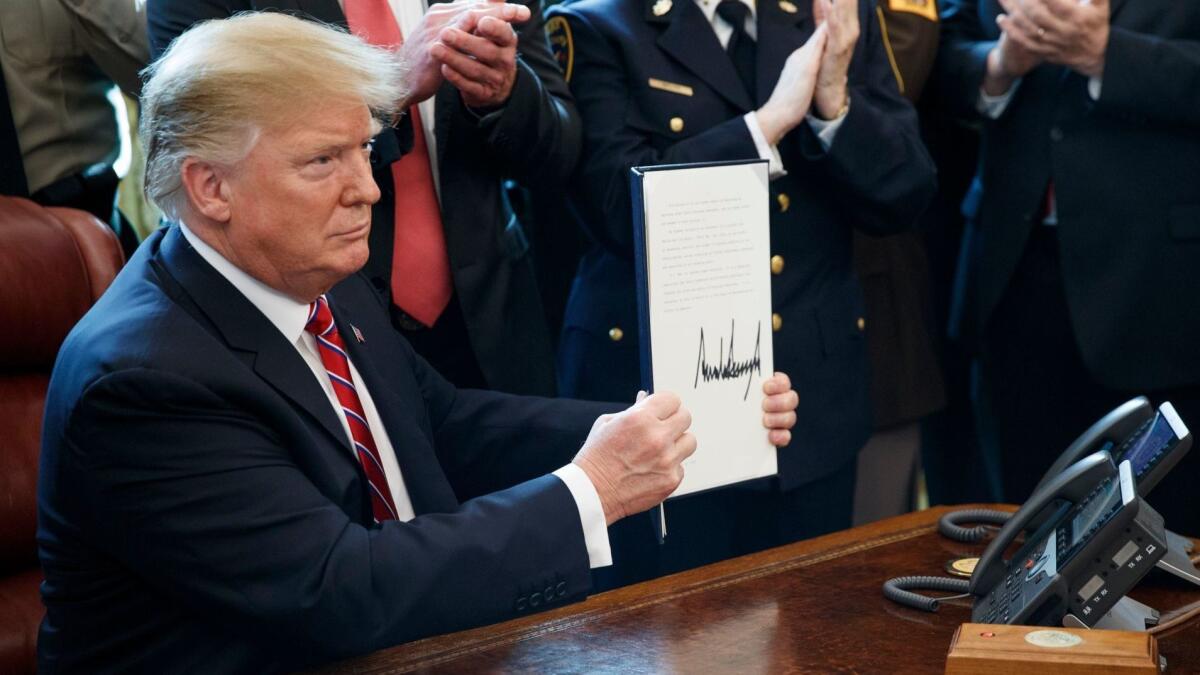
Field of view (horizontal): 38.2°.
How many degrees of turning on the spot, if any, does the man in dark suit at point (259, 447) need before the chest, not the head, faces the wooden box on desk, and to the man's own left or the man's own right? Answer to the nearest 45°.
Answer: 0° — they already face it

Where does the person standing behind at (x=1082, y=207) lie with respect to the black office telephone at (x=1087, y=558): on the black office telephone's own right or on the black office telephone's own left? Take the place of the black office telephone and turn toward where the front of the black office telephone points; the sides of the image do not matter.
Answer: on the black office telephone's own right

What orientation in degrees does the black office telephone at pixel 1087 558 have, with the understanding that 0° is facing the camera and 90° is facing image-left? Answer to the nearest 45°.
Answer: approximately 45°

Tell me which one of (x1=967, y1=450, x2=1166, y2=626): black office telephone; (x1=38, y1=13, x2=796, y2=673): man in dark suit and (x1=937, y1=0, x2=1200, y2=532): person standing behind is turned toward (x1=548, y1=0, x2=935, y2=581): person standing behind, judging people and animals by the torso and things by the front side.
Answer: (x1=937, y1=0, x2=1200, y2=532): person standing behind

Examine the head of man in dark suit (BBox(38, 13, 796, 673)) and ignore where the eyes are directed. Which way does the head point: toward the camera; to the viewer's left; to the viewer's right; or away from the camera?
to the viewer's right
